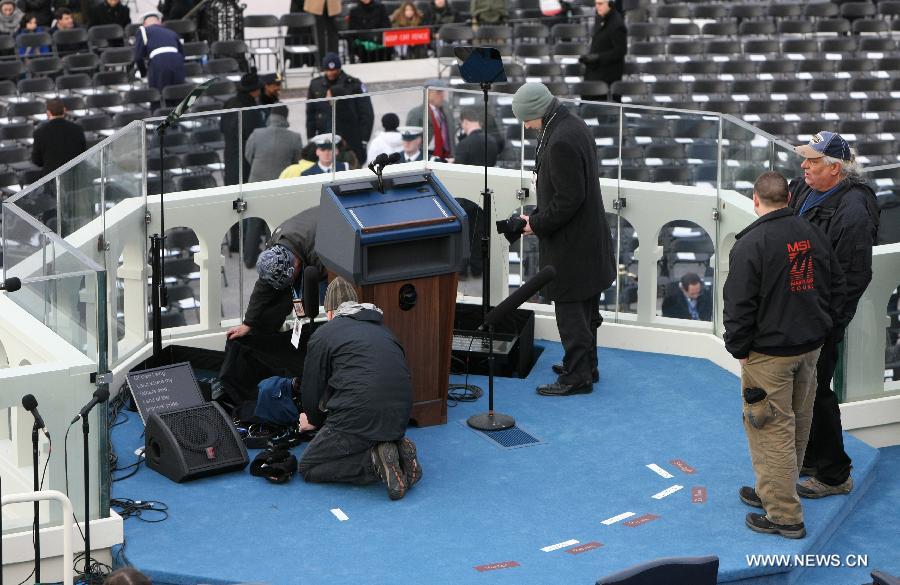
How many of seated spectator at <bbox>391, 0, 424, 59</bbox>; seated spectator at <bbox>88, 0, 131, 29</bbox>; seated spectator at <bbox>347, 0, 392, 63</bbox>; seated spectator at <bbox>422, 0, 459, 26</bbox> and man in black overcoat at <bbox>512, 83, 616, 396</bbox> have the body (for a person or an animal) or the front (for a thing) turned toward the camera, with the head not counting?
4

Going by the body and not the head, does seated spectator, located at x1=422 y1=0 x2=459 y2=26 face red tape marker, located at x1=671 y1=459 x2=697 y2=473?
yes

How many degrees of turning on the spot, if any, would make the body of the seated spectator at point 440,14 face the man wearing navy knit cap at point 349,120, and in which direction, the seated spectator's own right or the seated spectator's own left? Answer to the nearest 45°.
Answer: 0° — they already face them

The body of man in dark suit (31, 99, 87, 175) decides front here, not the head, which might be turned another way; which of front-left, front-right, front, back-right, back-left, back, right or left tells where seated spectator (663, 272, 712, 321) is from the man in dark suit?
back-right

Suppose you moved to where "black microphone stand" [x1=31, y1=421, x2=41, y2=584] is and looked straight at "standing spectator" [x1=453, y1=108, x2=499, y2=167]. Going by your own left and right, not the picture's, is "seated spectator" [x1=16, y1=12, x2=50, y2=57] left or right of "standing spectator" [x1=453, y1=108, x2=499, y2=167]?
left

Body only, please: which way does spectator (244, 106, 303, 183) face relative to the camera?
away from the camera

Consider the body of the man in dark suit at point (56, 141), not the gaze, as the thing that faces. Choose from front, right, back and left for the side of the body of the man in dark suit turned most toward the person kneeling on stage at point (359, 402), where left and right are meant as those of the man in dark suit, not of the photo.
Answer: back

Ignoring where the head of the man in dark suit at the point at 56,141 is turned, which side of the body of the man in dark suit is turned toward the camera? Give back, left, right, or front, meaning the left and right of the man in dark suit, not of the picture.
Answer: back

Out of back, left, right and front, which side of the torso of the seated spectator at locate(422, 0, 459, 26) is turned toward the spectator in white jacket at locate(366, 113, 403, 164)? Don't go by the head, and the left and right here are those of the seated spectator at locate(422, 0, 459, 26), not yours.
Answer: front

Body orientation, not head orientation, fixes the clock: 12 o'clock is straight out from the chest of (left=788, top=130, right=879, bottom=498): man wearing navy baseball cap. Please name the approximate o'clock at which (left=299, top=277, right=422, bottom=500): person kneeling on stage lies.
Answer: The person kneeling on stage is roughly at 1 o'clock from the man wearing navy baseball cap.

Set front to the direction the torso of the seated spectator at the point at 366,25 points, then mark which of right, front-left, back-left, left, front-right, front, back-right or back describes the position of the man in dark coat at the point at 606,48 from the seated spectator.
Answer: front-left
